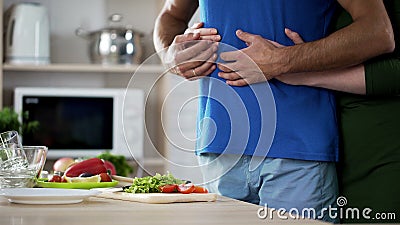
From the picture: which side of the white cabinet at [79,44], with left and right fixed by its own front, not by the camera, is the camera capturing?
front

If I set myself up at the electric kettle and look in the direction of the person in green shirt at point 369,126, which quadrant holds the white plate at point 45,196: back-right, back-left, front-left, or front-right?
front-right

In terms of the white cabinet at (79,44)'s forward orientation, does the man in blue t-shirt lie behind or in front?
in front

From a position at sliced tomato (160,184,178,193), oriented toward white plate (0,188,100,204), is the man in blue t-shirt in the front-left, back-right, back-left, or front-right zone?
back-right

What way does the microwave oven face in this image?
toward the camera

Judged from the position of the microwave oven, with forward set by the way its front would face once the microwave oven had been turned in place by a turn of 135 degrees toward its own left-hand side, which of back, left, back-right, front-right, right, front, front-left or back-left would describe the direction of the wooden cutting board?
back-right

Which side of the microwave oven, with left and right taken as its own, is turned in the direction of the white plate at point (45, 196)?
front

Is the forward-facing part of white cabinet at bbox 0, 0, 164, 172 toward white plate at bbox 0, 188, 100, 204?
yes

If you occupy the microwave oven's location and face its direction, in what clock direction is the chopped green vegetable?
The chopped green vegetable is roughly at 12 o'clock from the microwave oven.

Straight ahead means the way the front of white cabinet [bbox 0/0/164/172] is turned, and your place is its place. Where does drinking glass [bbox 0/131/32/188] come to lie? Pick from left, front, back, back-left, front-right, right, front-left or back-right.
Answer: front

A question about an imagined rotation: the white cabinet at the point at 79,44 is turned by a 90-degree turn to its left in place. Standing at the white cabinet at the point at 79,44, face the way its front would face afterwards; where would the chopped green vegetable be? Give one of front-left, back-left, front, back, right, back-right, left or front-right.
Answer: right

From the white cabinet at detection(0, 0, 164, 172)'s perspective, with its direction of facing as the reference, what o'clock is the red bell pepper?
The red bell pepper is roughly at 12 o'clock from the white cabinet.

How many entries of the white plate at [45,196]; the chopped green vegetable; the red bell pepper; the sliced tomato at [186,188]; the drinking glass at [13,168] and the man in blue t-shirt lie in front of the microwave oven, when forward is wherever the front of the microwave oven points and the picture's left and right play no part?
6

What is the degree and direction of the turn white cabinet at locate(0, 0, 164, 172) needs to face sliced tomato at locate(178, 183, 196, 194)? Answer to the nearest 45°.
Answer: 0° — it already faces it
